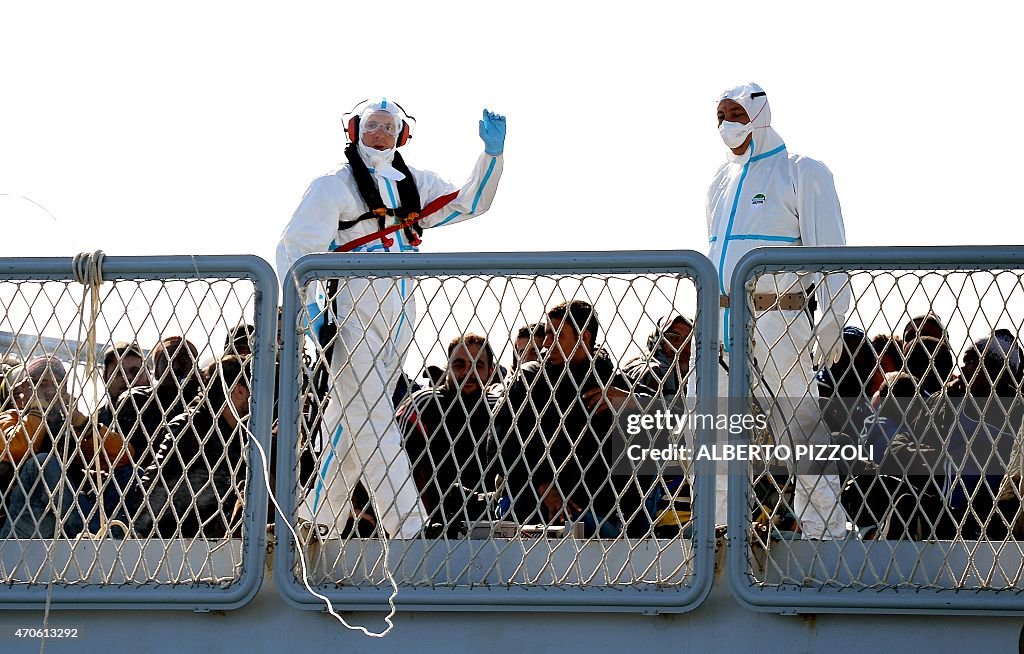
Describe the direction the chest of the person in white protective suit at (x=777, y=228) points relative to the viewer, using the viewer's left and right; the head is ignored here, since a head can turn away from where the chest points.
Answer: facing the viewer and to the left of the viewer

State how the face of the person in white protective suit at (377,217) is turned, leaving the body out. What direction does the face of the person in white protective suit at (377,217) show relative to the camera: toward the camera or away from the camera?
toward the camera

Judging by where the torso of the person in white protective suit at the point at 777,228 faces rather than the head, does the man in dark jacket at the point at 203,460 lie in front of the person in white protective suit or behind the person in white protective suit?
in front

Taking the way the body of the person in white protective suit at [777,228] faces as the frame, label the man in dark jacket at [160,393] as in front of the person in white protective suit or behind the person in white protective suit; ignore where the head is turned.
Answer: in front
